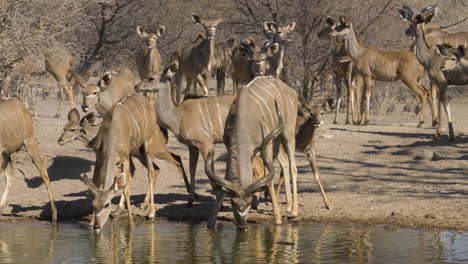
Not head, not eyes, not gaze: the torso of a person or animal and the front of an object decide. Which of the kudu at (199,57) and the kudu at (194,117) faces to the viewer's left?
the kudu at (194,117)

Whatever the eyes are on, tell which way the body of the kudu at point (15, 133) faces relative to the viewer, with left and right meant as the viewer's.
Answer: facing to the left of the viewer

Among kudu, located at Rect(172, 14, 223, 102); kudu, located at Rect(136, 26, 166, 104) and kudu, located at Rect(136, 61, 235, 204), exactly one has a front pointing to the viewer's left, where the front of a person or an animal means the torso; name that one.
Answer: kudu, located at Rect(136, 61, 235, 204)

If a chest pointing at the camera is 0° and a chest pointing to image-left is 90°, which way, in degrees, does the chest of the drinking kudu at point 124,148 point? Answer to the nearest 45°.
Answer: approximately 45°

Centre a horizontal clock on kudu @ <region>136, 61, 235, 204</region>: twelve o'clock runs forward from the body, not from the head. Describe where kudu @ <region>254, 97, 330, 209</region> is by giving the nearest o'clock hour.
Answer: kudu @ <region>254, 97, 330, 209</region> is roughly at 6 o'clock from kudu @ <region>136, 61, 235, 204</region>.

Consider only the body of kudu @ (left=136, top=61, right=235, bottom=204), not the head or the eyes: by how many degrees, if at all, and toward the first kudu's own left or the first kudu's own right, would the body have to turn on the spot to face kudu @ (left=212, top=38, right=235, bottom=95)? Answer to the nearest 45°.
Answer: approximately 90° to the first kudu's own right

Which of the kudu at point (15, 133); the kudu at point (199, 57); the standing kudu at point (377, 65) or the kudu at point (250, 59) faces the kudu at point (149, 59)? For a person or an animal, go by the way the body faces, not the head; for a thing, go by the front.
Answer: the standing kudu

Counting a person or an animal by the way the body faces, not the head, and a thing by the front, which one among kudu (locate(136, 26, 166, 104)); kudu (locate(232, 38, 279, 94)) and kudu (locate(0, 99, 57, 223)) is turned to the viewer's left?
kudu (locate(0, 99, 57, 223))

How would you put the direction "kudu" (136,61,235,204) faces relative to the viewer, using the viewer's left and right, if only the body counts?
facing to the left of the viewer

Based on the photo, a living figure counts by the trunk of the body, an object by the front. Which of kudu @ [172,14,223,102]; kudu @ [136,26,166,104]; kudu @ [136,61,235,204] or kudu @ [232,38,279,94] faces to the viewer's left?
kudu @ [136,61,235,204]

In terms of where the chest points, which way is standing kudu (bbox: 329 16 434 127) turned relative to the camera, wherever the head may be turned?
to the viewer's left
